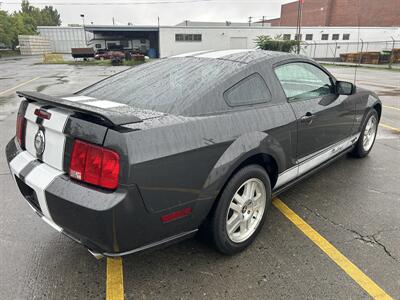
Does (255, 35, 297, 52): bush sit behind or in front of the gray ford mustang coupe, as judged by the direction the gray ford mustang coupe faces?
in front

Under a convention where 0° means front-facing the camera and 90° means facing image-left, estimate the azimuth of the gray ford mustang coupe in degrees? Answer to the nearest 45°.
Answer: approximately 225°

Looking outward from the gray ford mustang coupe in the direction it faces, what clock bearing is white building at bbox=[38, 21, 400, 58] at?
The white building is roughly at 11 o'clock from the gray ford mustang coupe.

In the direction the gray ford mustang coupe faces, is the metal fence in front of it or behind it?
in front
